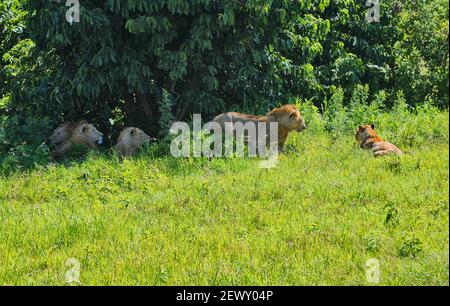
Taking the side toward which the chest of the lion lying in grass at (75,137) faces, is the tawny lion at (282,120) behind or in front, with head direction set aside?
in front

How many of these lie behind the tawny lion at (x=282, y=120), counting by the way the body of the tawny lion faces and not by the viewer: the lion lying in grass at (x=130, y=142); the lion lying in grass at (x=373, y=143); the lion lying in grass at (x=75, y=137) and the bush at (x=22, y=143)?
3

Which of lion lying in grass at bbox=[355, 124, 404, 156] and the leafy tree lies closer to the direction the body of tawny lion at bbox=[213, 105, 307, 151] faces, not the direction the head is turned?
the lion lying in grass

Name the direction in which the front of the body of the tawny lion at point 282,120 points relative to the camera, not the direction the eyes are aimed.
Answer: to the viewer's right

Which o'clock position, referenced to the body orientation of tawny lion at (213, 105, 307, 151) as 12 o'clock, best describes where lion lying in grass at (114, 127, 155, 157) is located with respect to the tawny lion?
The lion lying in grass is roughly at 6 o'clock from the tawny lion.

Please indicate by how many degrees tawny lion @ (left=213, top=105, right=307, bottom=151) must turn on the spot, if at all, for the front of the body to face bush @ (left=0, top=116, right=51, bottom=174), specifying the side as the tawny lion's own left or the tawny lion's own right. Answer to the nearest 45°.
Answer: approximately 180°

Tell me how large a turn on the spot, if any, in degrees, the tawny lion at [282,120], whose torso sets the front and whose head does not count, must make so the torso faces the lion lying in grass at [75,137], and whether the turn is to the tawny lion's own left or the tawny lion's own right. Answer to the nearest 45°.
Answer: approximately 180°

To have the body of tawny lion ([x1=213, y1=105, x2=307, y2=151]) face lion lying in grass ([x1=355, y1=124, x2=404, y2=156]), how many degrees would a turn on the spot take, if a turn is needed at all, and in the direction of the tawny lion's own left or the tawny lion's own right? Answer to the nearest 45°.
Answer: approximately 45° to the tawny lion's own right
